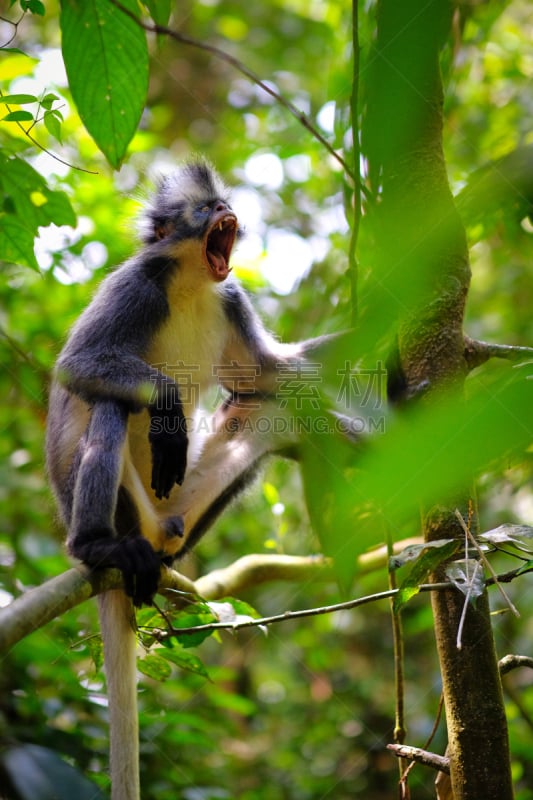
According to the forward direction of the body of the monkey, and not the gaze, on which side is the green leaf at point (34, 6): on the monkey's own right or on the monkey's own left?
on the monkey's own right

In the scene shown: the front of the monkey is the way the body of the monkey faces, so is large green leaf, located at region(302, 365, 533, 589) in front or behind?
in front

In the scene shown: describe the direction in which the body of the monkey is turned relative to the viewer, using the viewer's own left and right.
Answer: facing the viewer and to the right of the viewer
